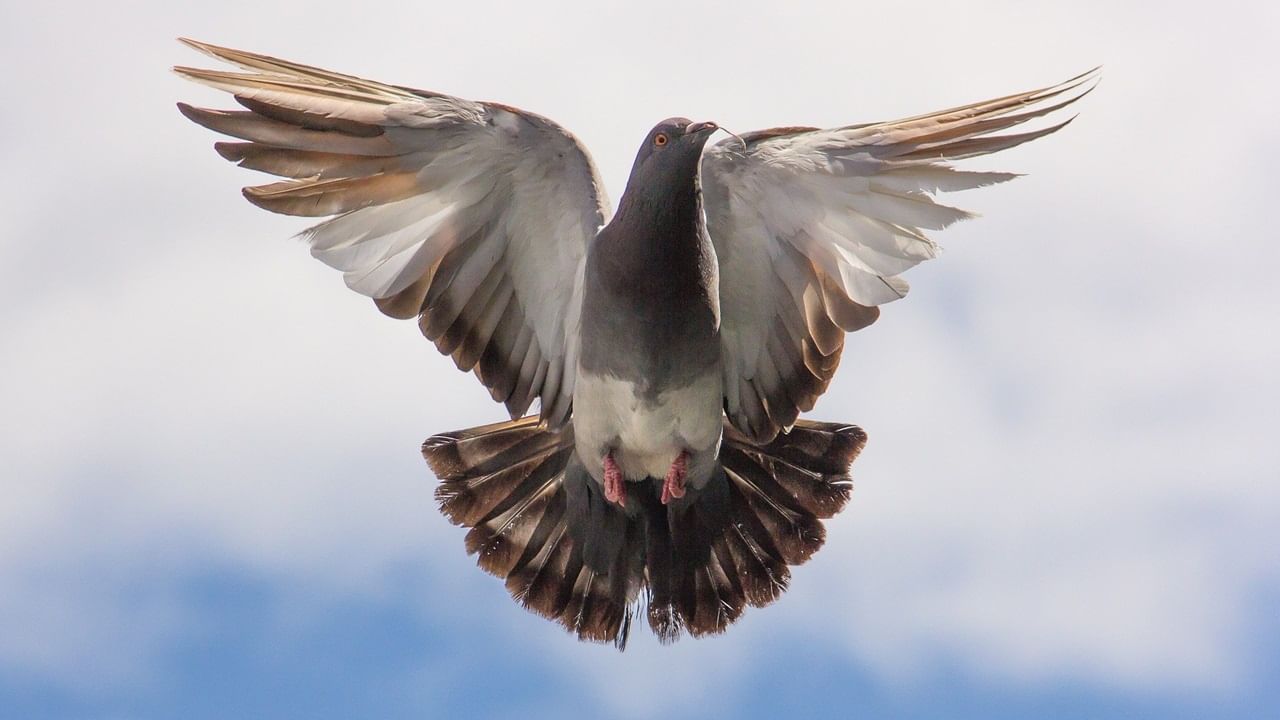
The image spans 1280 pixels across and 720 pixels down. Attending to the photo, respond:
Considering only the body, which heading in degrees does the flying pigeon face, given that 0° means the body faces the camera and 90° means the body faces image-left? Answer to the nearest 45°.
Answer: approximately 0°
